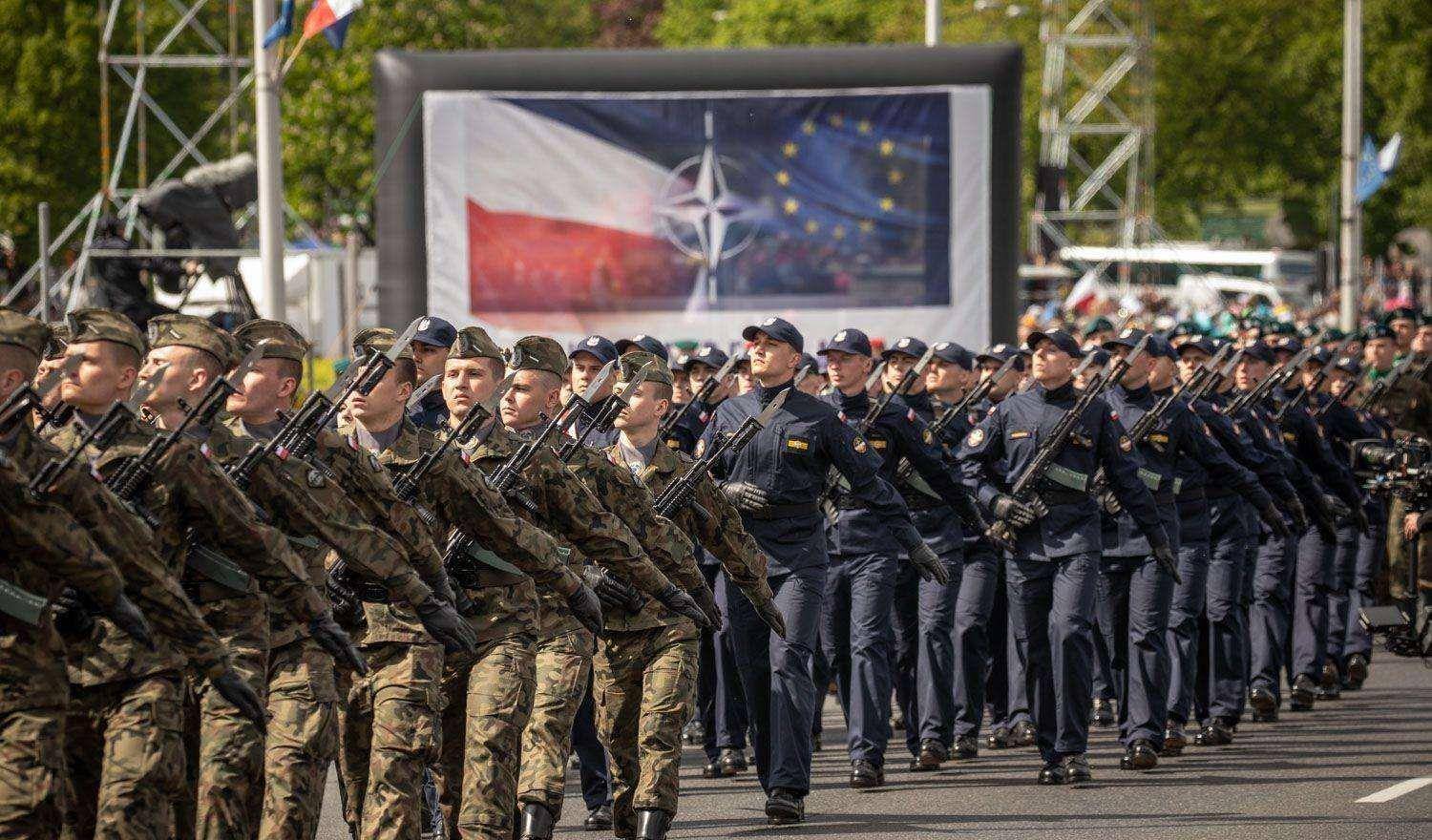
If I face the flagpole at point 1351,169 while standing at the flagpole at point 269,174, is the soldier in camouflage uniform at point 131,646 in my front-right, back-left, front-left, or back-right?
back-right

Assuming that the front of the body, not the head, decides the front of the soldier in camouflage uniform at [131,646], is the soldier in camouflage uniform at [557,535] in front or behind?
behind

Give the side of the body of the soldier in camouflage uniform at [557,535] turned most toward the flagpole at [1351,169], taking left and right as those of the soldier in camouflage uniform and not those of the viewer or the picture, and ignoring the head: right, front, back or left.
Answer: back

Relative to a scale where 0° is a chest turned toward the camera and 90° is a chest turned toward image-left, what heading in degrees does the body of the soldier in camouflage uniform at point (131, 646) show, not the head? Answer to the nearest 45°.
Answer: approximately 45°

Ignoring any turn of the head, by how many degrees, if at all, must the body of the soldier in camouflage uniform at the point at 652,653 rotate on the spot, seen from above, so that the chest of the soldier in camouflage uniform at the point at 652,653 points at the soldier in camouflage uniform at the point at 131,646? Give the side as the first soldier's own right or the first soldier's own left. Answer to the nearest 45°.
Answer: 0° — they already face them
